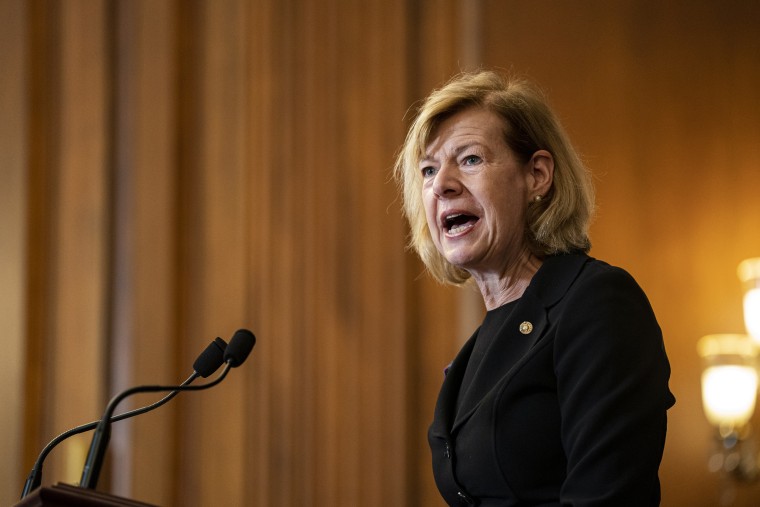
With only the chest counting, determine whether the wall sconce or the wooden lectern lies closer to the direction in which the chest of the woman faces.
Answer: the wooden lectern

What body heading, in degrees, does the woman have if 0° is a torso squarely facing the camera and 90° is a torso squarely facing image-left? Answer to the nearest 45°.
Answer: approximately 45°

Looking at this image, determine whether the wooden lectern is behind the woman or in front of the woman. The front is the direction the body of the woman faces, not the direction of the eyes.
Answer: in front

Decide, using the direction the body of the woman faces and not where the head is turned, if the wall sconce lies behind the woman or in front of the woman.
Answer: behind

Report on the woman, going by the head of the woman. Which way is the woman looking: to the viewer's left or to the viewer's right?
to the viewer's left
